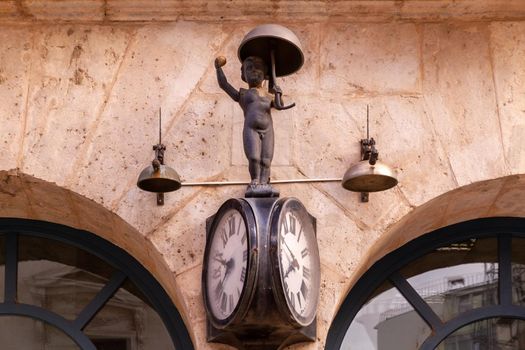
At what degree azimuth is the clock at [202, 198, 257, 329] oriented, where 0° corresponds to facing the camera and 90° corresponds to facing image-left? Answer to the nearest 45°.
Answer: approximately 45°

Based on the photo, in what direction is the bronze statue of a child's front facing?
toward the camera

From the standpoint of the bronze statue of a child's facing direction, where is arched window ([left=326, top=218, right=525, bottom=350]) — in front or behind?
behind

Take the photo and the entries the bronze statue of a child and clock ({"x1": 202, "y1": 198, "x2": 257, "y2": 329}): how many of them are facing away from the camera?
0

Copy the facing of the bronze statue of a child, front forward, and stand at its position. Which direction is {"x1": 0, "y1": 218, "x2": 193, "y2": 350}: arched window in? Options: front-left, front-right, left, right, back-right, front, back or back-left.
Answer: back-right

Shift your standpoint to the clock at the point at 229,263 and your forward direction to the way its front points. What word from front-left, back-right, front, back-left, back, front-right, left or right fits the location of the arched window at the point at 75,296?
right

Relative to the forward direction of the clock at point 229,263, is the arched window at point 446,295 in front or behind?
behind
